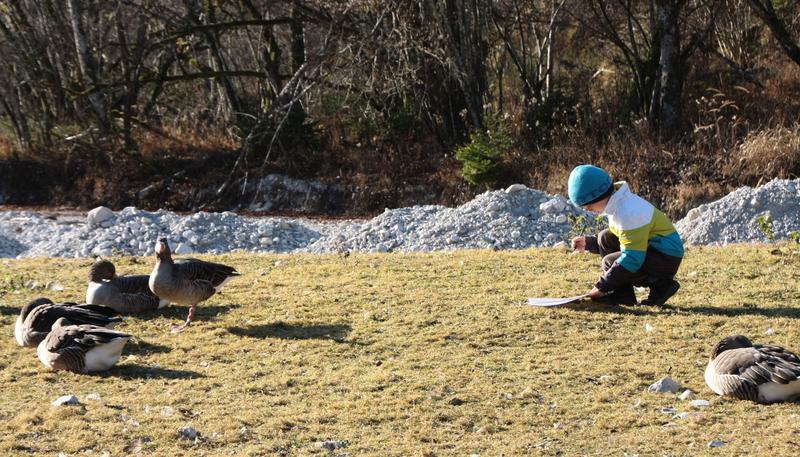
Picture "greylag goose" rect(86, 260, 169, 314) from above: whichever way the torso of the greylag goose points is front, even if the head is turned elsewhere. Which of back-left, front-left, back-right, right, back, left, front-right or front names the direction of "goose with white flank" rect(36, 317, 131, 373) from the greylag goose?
left

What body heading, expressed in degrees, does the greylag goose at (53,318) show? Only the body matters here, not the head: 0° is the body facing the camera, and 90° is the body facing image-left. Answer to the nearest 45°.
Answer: approximately 90°

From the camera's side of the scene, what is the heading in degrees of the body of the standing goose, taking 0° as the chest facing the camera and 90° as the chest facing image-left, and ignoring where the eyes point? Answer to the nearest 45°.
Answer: approximately 45°

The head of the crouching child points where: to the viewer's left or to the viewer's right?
to the viewer's left

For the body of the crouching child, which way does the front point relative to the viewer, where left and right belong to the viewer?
facing to the left of the viewer

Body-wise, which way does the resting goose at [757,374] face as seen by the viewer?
to the viewer's left

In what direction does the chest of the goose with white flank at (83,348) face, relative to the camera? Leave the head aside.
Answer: to the viewer's left

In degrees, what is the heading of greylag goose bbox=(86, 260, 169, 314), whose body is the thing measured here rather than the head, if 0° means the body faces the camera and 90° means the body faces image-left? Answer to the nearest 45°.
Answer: approximately 90°

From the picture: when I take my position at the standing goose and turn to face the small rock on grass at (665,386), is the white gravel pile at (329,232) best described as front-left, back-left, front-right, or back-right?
back-left

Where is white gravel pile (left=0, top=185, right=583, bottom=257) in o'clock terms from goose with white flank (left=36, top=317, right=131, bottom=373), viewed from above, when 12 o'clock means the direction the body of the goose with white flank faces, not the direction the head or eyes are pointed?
The white gravel pile is roughly at 4 o'clock from the goose with white flank.
